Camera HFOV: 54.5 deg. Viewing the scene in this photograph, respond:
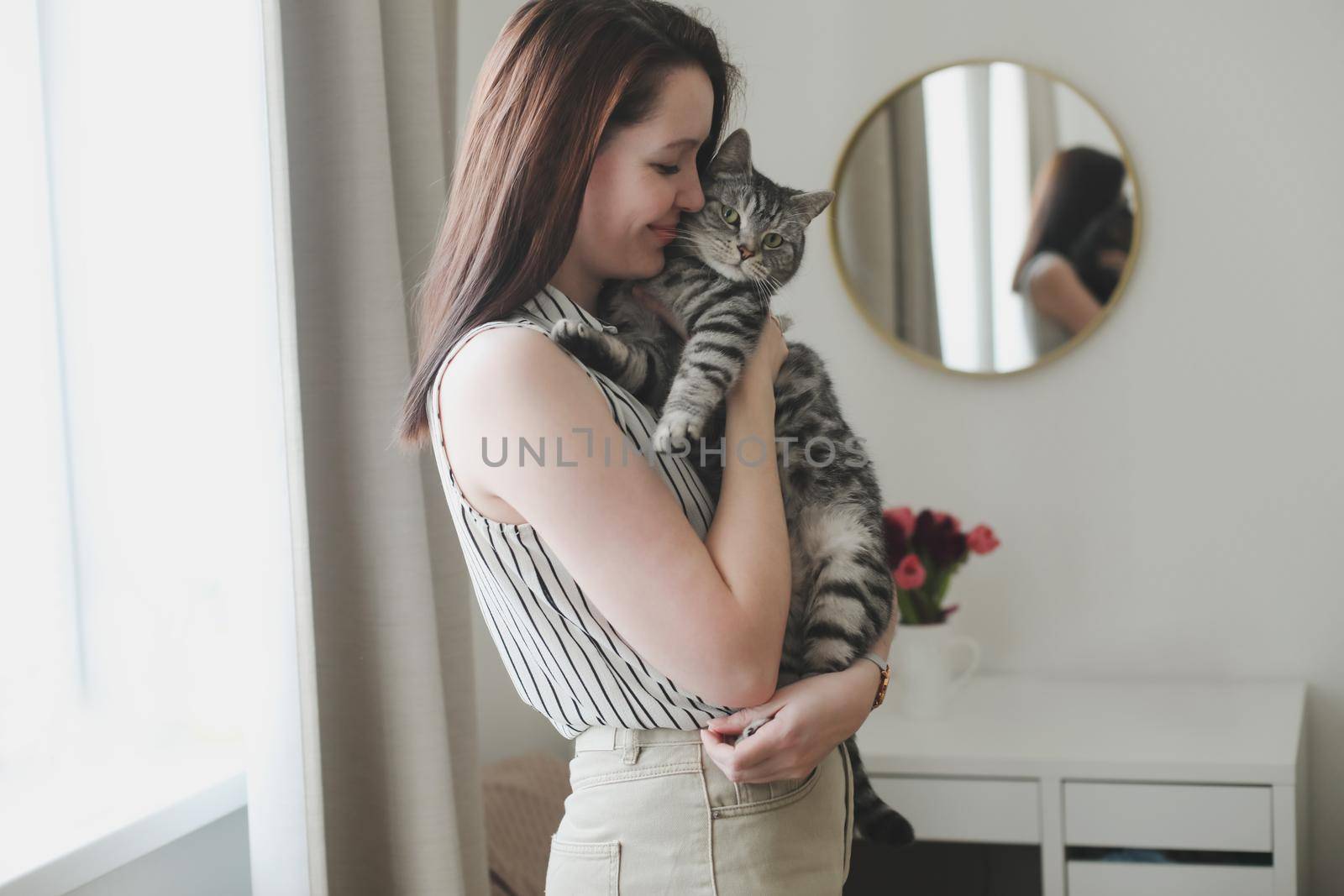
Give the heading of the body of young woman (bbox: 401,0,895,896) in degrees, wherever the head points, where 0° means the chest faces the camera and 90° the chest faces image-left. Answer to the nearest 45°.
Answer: approximately 270°

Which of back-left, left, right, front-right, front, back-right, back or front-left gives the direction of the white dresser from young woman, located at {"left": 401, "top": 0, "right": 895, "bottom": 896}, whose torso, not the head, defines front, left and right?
front-left

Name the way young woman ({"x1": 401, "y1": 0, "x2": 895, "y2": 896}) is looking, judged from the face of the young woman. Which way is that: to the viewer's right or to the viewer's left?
to the viewer's right

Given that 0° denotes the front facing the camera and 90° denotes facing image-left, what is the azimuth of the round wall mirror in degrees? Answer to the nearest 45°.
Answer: approximately 0°

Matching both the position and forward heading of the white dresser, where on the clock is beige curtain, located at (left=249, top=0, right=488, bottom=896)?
The beige curtain is roughly at 2 o'clock from the white dresser.

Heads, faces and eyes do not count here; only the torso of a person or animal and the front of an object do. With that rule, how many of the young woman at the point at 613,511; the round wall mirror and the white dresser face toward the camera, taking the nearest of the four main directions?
2

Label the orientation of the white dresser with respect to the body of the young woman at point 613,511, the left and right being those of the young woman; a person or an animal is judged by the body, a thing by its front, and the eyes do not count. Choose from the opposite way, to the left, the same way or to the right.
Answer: to the right

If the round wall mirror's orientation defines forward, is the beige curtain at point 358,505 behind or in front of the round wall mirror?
in front
